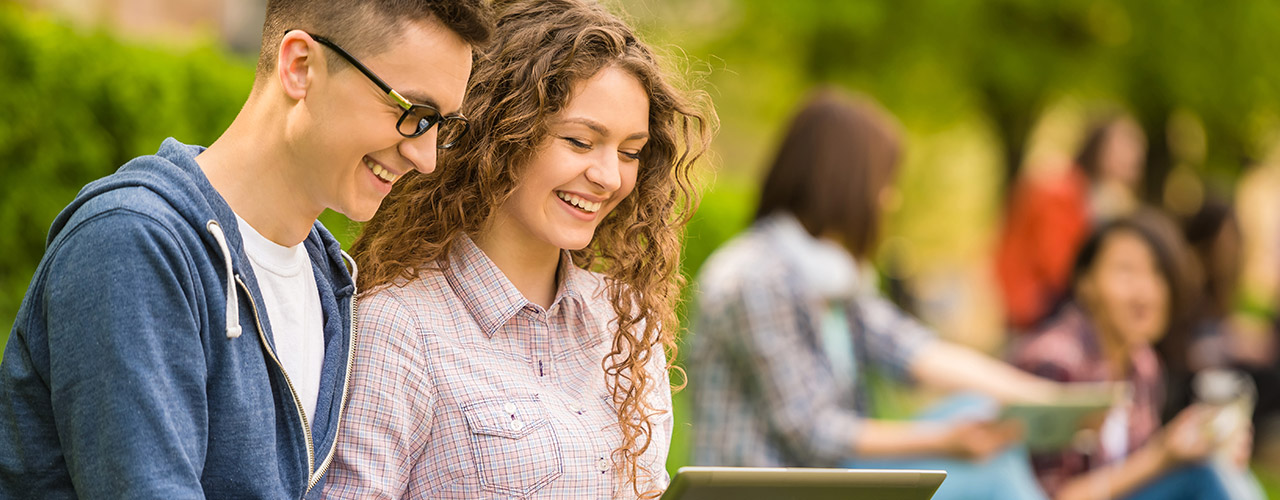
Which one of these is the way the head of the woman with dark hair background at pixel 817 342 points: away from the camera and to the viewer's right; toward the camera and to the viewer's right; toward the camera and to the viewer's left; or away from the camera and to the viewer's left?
away from the camera and to the viewer's right

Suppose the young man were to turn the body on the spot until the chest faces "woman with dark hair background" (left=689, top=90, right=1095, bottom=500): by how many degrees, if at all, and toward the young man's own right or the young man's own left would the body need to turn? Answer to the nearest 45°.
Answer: approximately 90° to the young man's own left

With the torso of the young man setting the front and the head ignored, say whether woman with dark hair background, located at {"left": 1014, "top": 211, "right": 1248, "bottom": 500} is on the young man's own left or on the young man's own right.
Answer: on the young man's own left

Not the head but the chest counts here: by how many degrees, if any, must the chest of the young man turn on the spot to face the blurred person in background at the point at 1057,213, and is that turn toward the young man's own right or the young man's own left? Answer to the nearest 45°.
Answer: approximately 90° to the young man's own left

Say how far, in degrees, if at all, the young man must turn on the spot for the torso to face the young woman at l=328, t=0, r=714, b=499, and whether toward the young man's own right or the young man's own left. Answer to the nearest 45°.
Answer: approximately 90° to the young man's own left

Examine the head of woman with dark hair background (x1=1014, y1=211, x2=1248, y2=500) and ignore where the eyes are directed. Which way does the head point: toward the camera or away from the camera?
toward the camera
